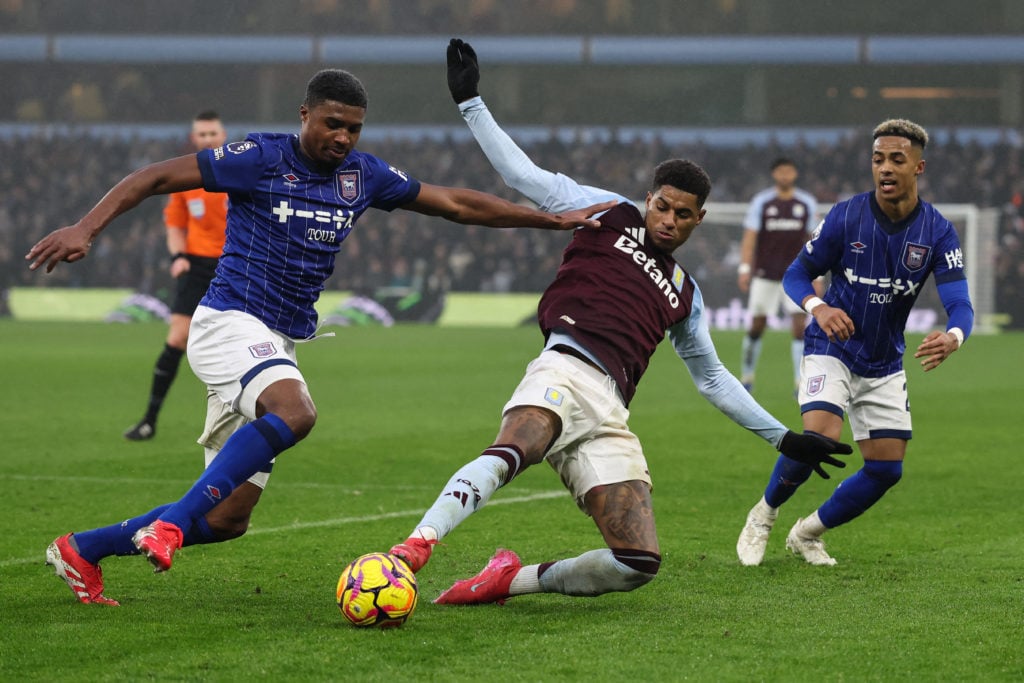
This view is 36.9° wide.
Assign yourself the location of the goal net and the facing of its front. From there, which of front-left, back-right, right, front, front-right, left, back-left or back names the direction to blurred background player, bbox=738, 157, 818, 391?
front

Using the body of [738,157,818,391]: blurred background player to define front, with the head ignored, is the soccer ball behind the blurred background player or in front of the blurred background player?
in front

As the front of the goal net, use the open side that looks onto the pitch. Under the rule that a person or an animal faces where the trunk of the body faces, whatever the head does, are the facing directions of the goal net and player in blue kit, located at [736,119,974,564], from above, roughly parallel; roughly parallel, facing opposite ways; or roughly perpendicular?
roughly parallel

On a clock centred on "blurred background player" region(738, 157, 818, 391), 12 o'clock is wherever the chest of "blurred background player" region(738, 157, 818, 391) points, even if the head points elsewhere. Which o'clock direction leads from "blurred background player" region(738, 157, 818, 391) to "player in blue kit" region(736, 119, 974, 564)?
"player in blue kit" region(736, 119, 974, 564) is roughly at 12 o'clock from "blurred background player" region(738, 157, 818, 391).

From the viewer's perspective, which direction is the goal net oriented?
toward the camera

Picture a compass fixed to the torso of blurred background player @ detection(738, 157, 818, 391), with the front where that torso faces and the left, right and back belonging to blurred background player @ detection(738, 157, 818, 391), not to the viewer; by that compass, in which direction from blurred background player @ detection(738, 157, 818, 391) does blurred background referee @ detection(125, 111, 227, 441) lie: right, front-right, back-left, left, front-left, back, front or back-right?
front-right

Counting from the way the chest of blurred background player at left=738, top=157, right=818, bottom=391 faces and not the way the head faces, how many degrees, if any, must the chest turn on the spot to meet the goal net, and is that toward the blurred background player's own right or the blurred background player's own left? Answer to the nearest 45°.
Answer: approximately 180°

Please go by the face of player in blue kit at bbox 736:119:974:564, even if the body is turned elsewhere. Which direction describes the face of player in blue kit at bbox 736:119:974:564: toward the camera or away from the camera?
toward the camera

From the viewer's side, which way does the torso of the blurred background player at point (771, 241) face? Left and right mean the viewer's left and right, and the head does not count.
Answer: facing the viewer

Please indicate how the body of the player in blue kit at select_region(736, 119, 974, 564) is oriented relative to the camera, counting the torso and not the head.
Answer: toward the camera
